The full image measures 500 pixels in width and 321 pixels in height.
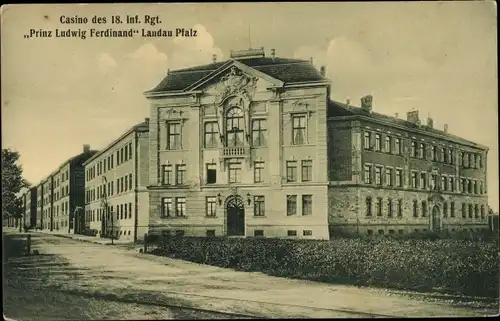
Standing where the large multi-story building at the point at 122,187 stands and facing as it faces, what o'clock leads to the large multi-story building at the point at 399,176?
the large multi-story building at the point at 399,176 is roughly at 8 o'clock from the large multi-story building at the point at 122,187.

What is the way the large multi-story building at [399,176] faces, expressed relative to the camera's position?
facing the viewer and to the right of the viewer

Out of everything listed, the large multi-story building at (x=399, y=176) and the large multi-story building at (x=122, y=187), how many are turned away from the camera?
0

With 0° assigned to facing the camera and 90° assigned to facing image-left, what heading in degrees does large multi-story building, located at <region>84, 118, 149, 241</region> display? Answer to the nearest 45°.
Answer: approximately 45°

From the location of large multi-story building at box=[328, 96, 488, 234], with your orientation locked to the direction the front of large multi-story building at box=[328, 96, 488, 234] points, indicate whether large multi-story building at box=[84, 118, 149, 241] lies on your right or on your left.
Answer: on your right
